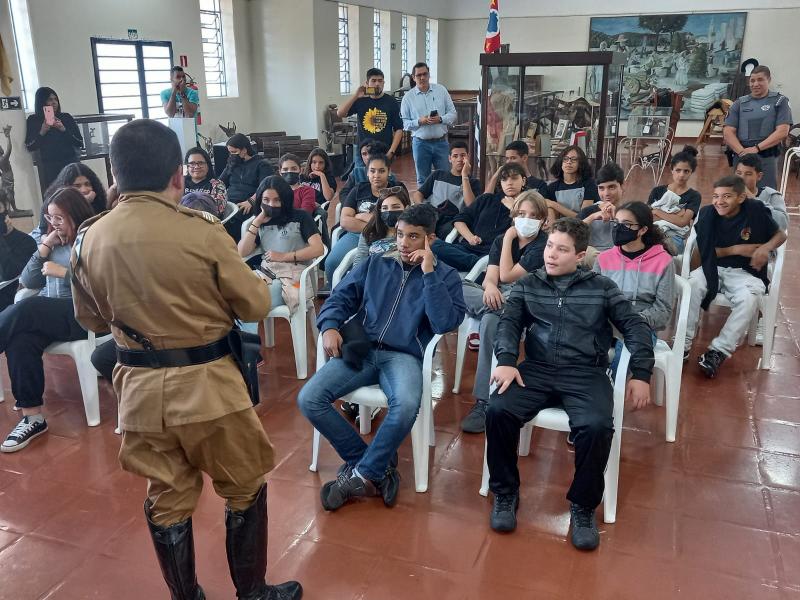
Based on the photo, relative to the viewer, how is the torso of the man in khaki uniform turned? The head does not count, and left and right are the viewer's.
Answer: facing away from the viewer and to the right of the viewer

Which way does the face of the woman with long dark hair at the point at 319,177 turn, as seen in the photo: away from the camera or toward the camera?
toward the camera

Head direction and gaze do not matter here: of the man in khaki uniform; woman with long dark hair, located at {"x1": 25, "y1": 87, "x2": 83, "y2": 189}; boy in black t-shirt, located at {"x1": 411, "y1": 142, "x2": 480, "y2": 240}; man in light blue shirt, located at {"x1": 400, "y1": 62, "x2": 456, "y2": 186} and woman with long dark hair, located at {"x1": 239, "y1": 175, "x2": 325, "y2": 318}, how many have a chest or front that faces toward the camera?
4

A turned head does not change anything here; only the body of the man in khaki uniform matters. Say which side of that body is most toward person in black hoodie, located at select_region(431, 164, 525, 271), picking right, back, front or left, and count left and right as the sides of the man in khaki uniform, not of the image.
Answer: front

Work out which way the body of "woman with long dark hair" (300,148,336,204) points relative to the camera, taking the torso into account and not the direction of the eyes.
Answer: toward the camera

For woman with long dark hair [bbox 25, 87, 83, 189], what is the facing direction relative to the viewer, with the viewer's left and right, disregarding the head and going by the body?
facing the viewer

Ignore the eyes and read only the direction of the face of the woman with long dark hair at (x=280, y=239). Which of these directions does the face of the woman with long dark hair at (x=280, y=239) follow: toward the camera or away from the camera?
toward the camera

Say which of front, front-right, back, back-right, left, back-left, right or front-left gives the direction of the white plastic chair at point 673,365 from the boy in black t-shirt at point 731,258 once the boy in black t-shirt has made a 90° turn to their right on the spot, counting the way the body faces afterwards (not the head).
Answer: back-left

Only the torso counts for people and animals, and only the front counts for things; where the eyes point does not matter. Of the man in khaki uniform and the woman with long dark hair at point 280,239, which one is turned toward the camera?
the woman with long dark hair

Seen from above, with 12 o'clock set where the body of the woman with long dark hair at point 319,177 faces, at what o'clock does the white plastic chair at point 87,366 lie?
The white plastic chair is roughly at 1 o'clock from the woman with long dark hair.

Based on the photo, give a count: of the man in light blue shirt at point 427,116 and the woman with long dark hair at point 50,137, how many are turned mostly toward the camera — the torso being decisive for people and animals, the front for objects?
2

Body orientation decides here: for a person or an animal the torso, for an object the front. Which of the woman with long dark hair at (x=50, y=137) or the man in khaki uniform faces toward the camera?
the woman with long dark hair

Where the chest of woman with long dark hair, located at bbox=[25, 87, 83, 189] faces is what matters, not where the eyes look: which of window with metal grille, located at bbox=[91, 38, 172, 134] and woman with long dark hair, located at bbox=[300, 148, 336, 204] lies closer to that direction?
the woman with long dark hair

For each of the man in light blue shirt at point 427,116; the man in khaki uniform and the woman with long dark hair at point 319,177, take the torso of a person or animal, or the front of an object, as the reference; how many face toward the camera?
2

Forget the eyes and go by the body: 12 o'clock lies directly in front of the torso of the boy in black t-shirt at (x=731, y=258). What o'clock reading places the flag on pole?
The flag on pole is roughly at 3 o'clock from the boy in black t-shirt.

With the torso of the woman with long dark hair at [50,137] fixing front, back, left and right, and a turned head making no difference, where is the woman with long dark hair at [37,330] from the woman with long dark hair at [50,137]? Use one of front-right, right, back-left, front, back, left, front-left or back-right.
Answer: front

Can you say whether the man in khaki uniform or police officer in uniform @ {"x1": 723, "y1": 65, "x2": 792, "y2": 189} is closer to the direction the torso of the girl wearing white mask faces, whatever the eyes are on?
the man in khaki uniform

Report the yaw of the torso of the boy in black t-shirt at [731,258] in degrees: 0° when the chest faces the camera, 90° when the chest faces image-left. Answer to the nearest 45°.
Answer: approximately 45°
